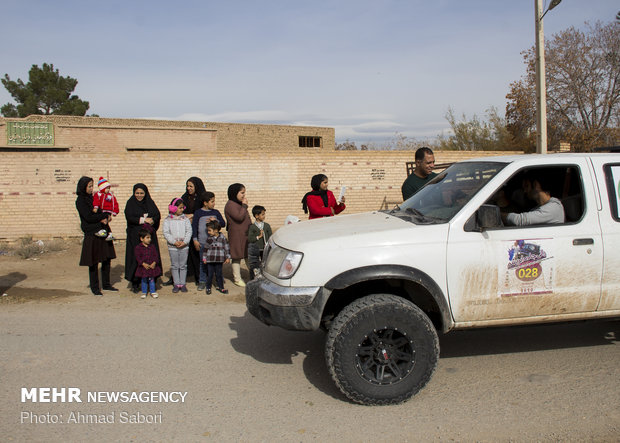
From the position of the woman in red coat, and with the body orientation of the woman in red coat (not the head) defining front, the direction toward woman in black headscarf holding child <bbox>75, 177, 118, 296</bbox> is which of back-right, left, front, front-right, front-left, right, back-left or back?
back-right

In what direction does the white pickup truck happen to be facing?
to the viewer's left

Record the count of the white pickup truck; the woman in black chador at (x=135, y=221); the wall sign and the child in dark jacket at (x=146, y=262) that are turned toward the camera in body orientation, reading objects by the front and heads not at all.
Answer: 3

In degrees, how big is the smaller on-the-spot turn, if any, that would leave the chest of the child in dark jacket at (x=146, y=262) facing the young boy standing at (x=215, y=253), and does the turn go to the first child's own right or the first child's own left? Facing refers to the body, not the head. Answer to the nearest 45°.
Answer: approximately 90° to the first child's own left

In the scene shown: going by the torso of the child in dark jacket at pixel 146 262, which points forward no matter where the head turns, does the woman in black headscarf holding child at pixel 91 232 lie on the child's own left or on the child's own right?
on the child's own right
